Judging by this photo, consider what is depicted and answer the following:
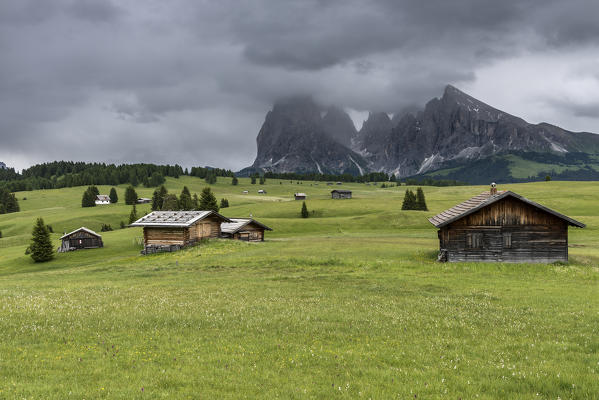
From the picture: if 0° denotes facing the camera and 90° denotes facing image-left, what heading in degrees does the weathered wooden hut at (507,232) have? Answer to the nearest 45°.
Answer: approximately 0°
